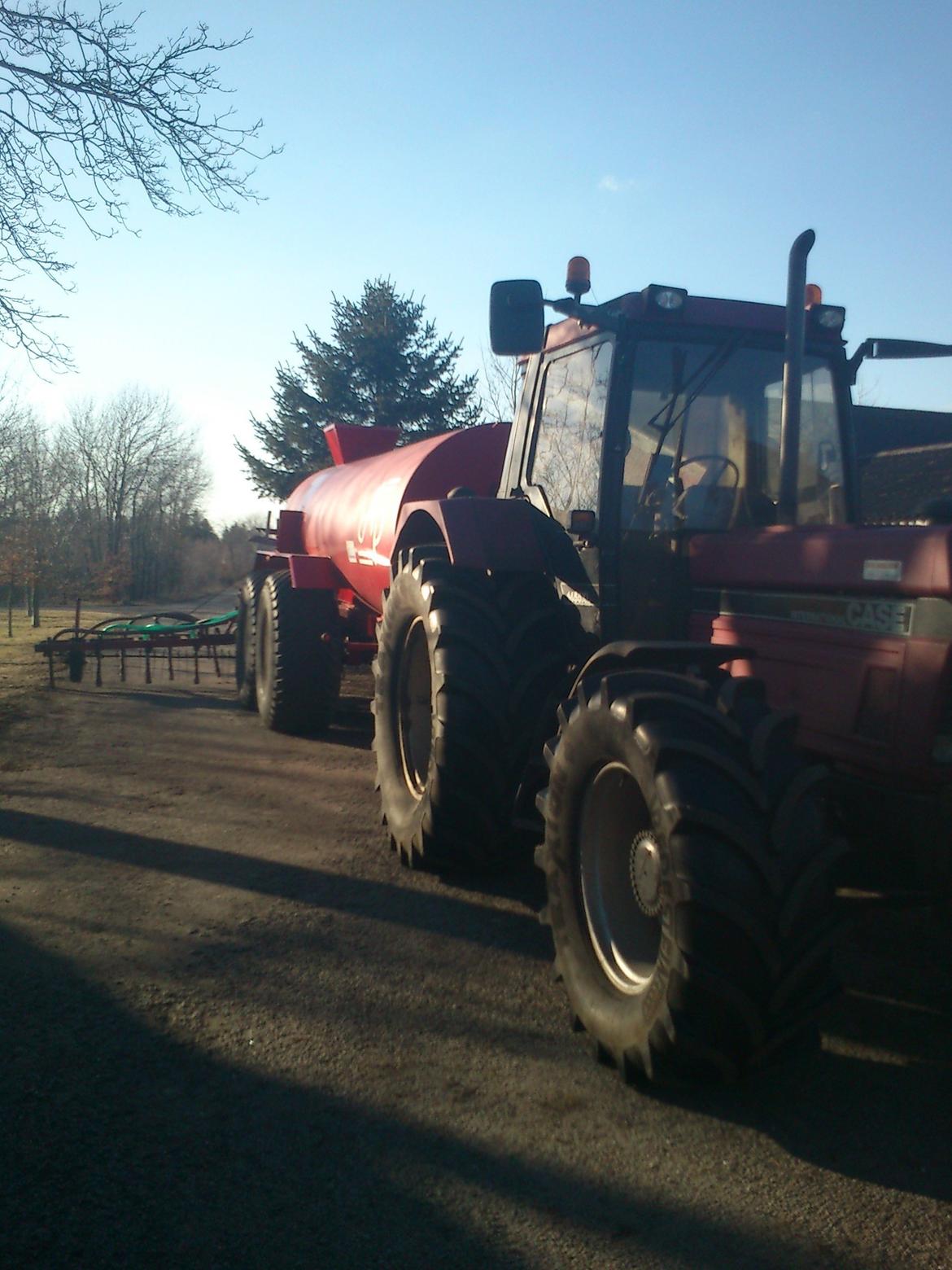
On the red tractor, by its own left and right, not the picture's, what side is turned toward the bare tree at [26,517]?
back

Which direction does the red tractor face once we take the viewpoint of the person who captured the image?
facing the viewer and to the right of the viewer

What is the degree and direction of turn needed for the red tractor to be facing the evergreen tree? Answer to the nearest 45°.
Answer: approximately 135° to its left
